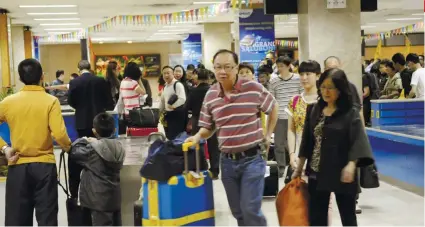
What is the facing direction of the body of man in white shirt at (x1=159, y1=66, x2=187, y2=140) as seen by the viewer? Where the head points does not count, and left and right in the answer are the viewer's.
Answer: facing the viewer and to the left of the viewer

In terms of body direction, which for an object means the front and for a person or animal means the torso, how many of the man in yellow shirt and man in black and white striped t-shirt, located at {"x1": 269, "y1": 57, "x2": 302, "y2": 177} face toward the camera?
1

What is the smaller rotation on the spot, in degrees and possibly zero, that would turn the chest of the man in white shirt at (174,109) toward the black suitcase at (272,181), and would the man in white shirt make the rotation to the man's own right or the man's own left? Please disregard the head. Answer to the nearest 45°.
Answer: approximately 90° to the man's own left

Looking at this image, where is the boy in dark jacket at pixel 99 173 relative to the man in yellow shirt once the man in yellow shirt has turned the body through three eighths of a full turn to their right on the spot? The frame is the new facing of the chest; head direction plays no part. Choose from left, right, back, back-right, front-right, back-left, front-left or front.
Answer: left

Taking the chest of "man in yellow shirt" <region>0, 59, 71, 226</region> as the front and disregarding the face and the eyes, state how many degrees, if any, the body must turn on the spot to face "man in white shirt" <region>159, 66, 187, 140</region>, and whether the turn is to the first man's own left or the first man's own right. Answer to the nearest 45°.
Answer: approximately 45° to the first man's own right

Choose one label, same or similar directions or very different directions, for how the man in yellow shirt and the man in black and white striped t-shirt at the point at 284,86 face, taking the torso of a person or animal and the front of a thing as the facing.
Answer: very different directions

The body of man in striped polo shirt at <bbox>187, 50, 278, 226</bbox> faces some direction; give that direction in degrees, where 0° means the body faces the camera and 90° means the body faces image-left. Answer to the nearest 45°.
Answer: approximately 45°

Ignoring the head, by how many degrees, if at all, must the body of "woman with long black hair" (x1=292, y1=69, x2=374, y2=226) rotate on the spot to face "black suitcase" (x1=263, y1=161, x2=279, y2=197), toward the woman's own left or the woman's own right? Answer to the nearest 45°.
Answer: approximately 135° to the woman's own right

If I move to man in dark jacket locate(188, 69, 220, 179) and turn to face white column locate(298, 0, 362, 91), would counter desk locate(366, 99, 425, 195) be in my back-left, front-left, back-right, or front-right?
front-right

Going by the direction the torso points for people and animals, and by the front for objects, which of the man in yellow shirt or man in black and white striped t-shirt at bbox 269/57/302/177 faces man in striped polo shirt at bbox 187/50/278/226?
man in black and white striped t-shirt at bbox 269/57/302/177

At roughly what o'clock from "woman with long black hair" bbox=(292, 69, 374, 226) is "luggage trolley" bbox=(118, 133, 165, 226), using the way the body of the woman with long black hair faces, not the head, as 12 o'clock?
The luggage trolley is roughly at 3 o'clock from the woman with long black hair.

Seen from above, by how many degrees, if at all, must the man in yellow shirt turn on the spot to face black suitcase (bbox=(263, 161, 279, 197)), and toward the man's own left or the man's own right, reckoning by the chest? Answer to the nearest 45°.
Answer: approximately 45° to the man's own right

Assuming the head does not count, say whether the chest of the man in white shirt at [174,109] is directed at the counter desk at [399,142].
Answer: no

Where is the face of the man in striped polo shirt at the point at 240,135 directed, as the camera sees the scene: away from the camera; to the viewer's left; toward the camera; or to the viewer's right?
toward the camera

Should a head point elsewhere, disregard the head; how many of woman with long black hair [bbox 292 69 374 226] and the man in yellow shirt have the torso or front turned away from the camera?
1

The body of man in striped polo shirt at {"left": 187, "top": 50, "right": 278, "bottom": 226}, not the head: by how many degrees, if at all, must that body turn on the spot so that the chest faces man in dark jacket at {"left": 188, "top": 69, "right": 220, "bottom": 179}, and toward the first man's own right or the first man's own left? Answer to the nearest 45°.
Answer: approximately 135° to the first man's own right

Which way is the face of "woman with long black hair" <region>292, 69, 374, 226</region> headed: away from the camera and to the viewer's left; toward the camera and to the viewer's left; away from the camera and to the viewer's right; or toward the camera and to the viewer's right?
toward the camera and to the viewer's left

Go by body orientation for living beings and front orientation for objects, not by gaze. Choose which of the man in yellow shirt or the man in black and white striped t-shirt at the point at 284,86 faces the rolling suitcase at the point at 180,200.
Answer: the man in black and white striped t-shirt

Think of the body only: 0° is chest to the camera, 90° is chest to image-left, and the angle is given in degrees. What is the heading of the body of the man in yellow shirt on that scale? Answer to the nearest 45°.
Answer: approximately 180°

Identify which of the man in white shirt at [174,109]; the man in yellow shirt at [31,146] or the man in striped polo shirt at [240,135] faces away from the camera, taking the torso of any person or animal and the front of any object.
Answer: the man in yellow shirt
